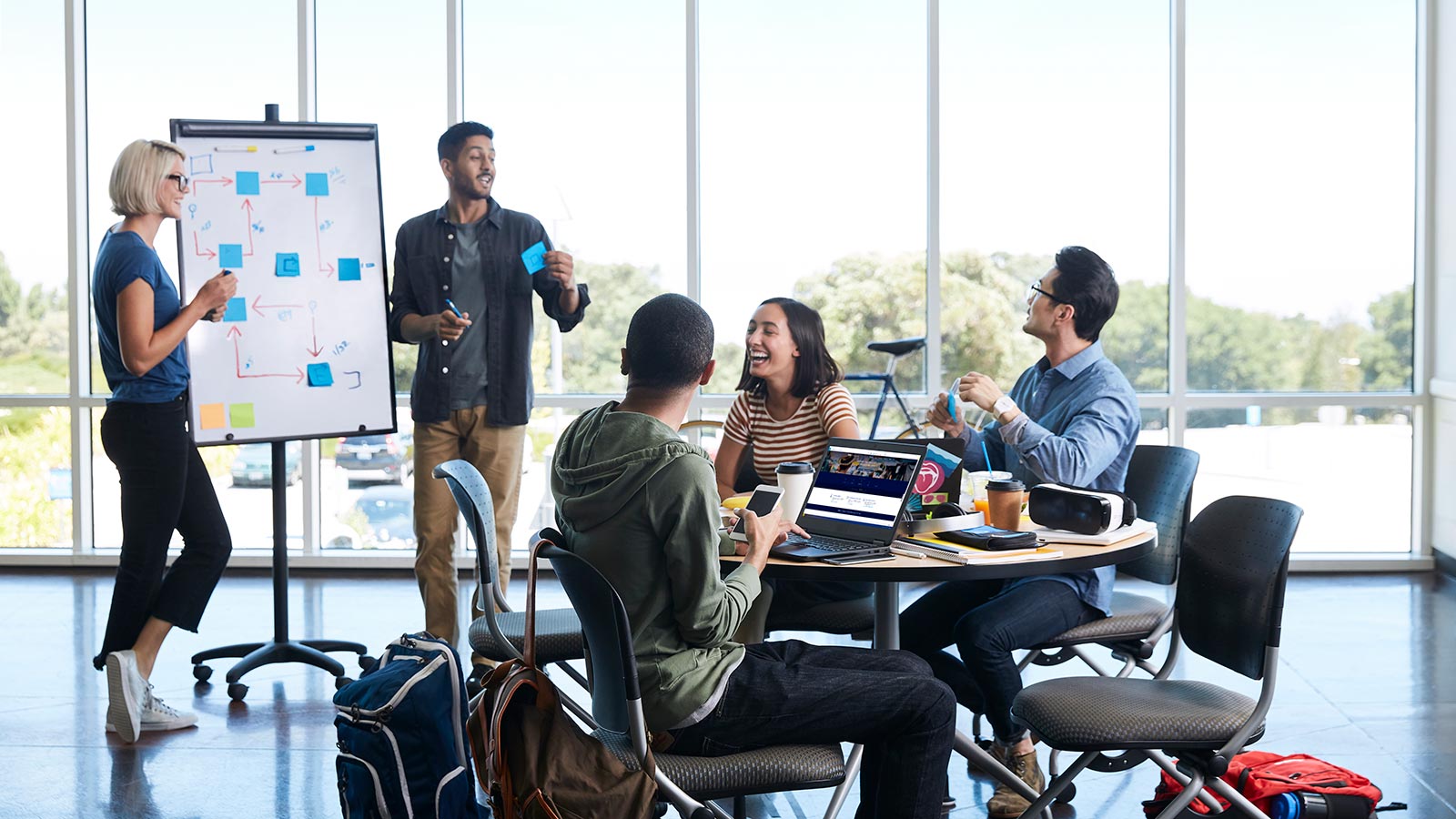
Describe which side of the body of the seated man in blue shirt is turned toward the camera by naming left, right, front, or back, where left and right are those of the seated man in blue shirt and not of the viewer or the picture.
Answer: left

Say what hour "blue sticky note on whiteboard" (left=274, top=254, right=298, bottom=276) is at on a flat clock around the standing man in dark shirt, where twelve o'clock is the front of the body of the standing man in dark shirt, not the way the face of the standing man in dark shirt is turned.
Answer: The blue sticky note on whiteboard is roughly at 3 o'clock from the standing man in dark shirt.

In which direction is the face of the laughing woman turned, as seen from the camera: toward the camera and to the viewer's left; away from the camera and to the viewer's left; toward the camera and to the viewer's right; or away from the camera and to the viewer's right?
toward the camera and to the viewer's left

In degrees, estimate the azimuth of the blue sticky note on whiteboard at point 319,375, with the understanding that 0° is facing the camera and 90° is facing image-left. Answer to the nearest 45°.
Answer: approximately 0°

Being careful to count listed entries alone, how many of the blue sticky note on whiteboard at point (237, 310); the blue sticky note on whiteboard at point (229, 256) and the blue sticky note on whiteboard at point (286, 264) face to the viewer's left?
0

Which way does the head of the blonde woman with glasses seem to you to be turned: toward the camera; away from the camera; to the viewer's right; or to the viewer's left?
to the viewer's right

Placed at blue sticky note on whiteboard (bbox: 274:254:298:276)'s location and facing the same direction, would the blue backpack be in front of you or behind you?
in front

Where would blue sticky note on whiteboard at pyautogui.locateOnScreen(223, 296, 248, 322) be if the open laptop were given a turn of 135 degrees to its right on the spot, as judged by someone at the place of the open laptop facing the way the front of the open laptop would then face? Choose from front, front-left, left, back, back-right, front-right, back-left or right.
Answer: front-left

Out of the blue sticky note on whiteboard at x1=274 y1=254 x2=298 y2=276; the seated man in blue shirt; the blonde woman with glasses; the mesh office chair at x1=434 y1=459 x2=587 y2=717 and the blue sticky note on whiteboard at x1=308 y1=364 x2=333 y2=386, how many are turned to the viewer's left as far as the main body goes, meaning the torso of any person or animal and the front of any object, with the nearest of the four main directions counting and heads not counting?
1

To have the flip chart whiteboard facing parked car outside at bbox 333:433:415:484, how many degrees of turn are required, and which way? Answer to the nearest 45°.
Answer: approximately 180°

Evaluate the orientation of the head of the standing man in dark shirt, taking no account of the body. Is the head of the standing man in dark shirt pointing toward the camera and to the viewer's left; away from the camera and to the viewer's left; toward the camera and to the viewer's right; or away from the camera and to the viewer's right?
toward the camera and to the viewer's right

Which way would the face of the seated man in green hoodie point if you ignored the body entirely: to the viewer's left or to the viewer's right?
to the viewer's right

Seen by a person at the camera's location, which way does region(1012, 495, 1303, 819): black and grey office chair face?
facing the viewer and to the left of the viewer

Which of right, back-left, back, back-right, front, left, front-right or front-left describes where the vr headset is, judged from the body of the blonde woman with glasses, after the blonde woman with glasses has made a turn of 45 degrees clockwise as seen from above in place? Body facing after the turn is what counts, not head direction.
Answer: front

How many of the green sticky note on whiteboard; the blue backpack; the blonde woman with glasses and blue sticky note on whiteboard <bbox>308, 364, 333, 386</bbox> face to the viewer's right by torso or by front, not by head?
1

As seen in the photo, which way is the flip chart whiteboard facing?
toward the camera

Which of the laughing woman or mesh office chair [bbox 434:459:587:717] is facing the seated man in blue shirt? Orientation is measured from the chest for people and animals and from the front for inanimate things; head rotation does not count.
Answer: the mesh office chair
